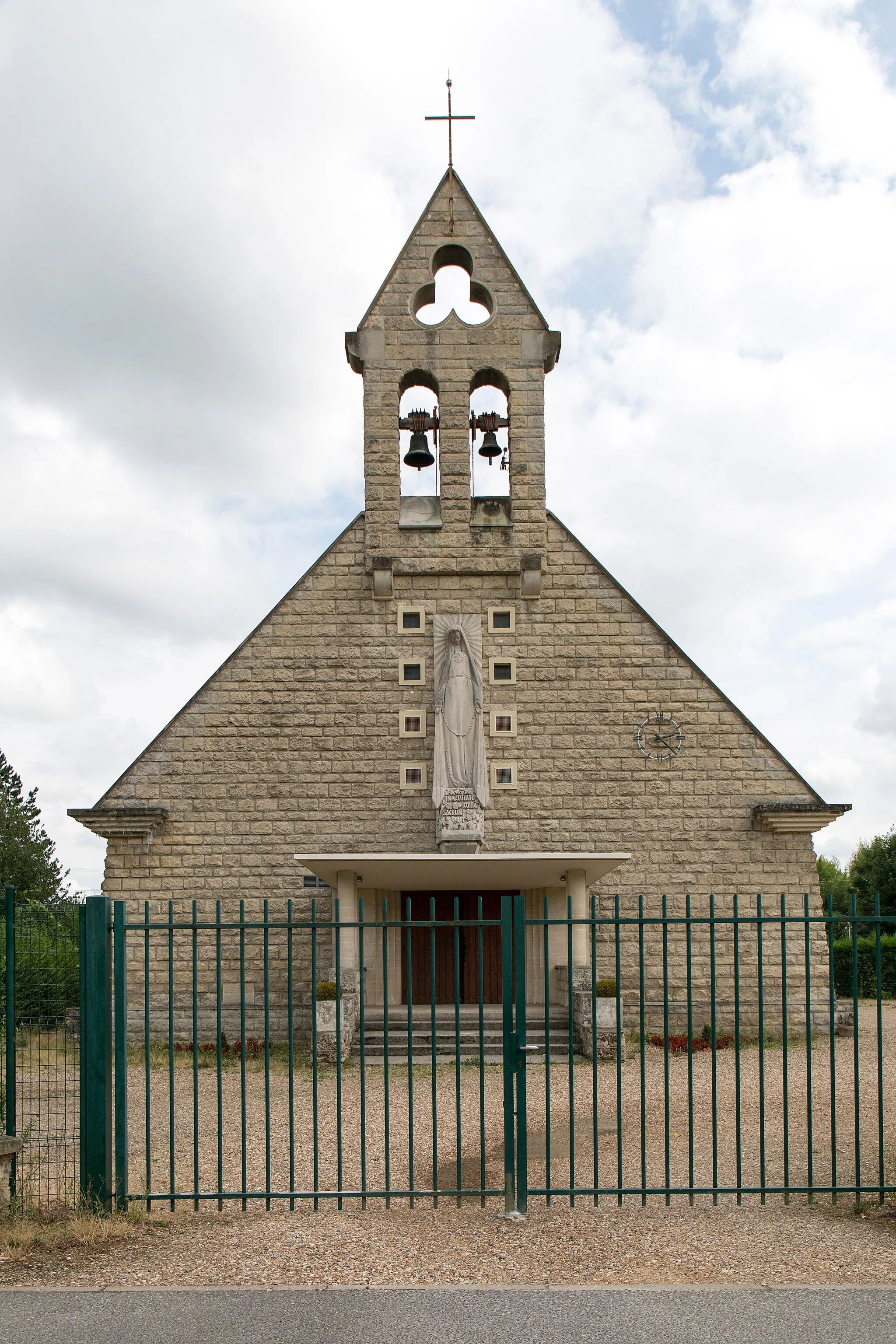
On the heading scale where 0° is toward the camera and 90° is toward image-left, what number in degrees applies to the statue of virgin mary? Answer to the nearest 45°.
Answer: approximately 0°

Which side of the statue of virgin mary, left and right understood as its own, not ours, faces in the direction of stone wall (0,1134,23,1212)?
front

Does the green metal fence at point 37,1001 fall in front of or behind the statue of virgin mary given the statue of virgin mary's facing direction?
in front

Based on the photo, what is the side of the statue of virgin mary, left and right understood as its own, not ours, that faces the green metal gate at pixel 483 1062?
front
